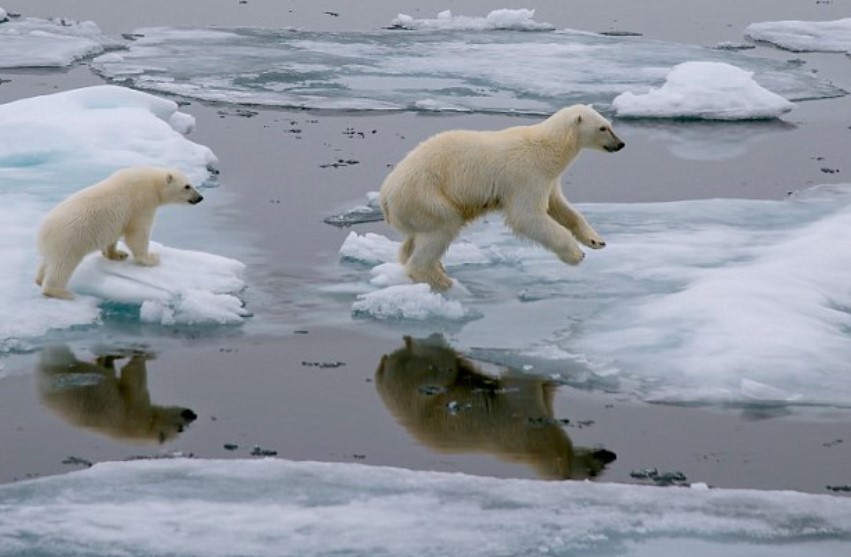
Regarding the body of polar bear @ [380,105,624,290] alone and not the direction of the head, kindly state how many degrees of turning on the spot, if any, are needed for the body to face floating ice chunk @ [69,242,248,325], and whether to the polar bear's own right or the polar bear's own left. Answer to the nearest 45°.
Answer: approximately 180°

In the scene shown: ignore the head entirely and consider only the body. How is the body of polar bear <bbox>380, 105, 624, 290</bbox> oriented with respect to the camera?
to the viewer's right

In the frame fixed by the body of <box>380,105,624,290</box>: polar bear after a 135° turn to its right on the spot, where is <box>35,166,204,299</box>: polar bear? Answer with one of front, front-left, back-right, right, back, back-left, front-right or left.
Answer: front-right
